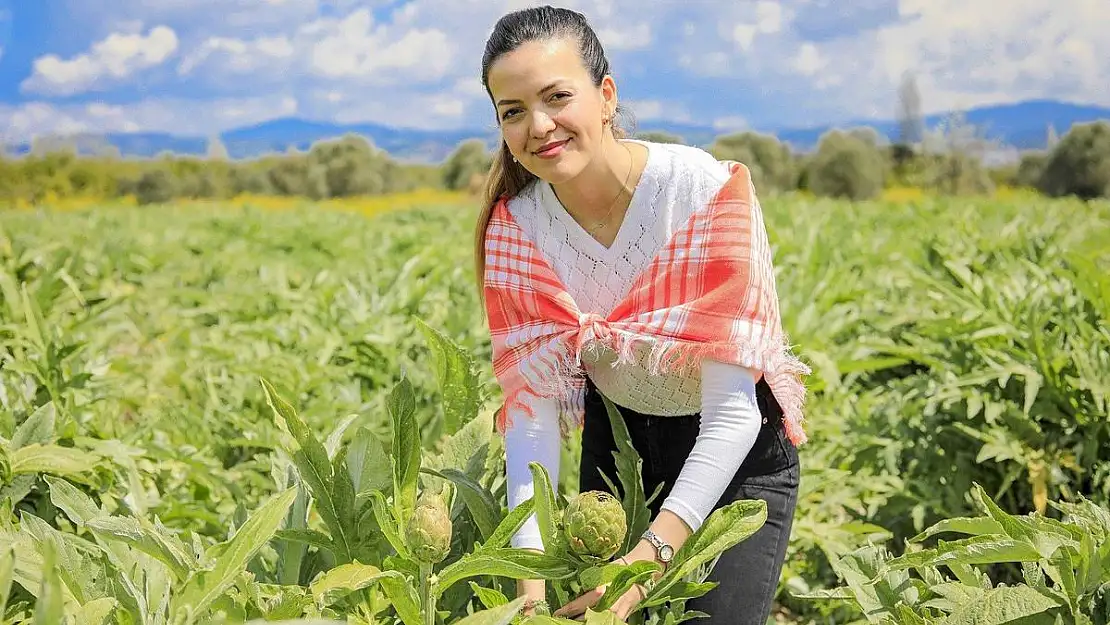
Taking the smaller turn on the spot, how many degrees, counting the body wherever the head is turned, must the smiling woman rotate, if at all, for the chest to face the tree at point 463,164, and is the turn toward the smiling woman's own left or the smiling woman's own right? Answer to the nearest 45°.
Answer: approximately 135° to the smiling woman's own right

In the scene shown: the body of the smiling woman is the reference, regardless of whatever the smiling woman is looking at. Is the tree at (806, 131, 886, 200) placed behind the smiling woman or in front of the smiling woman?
behind

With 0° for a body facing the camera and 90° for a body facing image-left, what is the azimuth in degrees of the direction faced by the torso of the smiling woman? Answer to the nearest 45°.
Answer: approximately 45°
